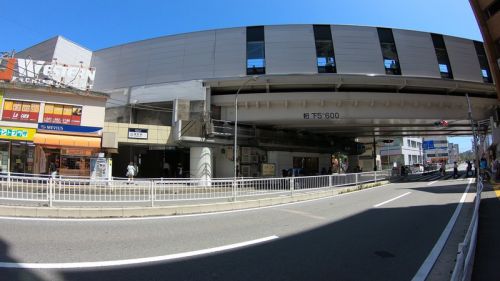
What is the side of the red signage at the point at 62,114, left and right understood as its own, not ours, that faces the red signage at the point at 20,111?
right

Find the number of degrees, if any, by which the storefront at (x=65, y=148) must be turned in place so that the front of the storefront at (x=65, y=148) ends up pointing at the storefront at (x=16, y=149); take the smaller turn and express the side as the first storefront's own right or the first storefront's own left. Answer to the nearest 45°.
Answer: approximately 90° to the first storefront's own right

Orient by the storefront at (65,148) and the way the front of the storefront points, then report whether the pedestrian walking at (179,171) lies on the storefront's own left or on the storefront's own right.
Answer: on the storefront's own left

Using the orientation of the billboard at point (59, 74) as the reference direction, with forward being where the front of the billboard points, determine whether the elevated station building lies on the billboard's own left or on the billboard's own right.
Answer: on the billboard's own left

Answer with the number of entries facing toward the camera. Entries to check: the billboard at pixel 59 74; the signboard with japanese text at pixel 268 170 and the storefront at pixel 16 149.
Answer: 3

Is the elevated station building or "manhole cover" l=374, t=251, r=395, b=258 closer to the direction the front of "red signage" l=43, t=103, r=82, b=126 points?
the manhole cover

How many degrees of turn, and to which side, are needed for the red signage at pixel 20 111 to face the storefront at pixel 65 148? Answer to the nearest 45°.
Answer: approximately 45° to its left

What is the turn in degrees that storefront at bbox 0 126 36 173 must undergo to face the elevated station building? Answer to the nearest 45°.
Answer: approximately 90° to its left

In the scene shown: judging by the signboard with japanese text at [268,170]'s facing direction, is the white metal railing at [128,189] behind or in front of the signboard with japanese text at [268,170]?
in front
